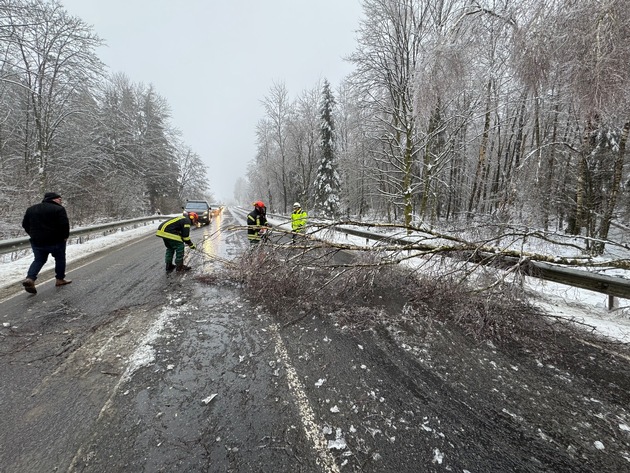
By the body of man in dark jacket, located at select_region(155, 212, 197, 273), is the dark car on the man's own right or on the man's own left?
on the man's own left

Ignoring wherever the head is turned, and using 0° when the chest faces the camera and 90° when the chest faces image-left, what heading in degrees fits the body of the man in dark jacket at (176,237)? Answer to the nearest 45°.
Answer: approximately 270°

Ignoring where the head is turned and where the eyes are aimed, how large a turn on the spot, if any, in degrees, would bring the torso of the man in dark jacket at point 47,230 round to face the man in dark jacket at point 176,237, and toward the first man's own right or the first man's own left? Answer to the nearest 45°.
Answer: approximately 45° to the first man's own right

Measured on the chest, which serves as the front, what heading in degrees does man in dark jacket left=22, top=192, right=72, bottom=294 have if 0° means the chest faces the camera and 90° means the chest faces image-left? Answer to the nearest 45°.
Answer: approximately 225°

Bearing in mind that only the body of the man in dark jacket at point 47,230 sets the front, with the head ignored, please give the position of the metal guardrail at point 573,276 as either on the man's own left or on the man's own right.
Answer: on the man's own right

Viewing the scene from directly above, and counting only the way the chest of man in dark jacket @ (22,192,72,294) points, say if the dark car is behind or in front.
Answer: in front

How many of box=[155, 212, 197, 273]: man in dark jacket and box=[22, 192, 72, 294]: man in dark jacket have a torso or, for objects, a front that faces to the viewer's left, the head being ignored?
0

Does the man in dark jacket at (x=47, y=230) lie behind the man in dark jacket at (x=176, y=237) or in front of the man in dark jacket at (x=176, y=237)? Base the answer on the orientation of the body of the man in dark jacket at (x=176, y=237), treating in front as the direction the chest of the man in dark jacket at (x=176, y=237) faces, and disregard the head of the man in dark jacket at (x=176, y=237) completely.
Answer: behind

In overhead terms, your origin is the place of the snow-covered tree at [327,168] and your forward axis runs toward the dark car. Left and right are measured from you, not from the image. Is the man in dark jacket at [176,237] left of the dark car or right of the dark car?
left
